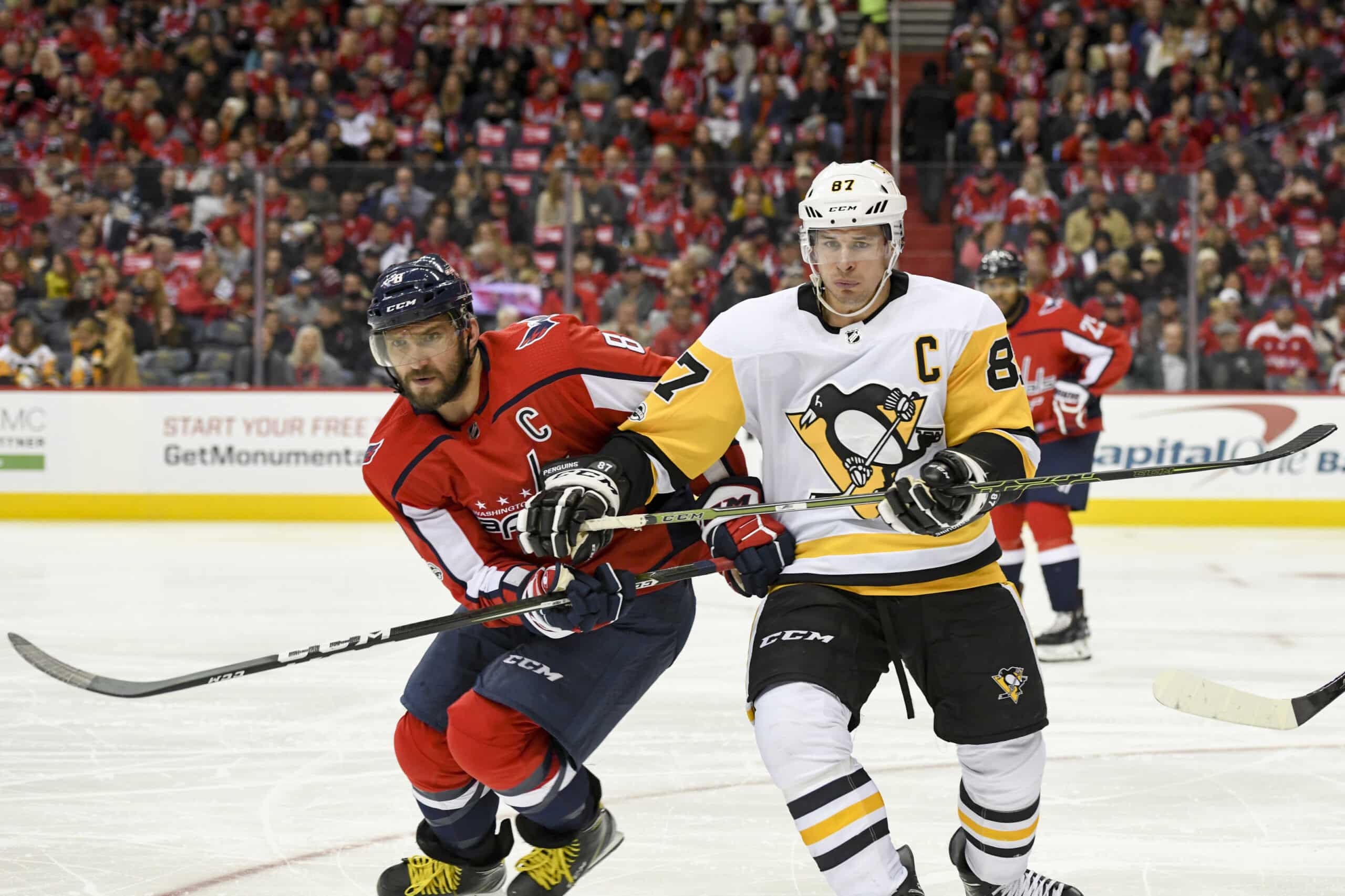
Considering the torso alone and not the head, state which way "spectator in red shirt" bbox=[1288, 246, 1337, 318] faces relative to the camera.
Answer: toward the camera

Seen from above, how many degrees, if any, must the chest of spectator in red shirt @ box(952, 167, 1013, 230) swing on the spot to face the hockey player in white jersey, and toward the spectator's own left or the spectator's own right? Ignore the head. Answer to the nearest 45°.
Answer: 0° — they already face them

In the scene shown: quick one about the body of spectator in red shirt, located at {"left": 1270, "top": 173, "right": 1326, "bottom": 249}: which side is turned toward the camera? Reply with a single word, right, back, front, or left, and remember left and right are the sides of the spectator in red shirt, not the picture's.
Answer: front

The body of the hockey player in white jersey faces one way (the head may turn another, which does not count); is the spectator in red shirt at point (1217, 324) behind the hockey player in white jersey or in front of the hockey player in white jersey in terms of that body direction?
behind

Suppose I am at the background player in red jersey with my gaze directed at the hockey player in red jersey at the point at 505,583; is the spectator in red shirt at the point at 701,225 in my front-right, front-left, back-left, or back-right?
back-right

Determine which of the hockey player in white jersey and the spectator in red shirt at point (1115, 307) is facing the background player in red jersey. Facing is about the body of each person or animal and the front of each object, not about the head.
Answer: the spectator in red shirt

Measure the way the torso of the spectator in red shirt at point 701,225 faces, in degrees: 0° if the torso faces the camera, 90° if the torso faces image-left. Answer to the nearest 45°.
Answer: approximately 0°

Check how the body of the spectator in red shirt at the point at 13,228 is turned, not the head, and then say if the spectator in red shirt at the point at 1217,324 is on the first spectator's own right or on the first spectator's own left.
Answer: on the first spectator's own left

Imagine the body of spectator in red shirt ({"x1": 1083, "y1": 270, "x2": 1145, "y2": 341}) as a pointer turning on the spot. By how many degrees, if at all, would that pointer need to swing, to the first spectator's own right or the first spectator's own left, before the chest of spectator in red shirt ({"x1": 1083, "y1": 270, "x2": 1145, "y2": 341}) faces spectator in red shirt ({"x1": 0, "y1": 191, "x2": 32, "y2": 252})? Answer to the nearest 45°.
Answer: approximately 90° to the first spectator's own right

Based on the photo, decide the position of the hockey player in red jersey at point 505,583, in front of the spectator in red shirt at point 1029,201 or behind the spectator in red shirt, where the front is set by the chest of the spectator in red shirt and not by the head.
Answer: in front

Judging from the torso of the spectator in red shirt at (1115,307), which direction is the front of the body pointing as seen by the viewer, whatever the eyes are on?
toward the camera

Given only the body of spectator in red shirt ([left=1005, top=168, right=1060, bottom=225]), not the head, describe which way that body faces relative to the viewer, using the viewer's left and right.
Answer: facing the viewer
